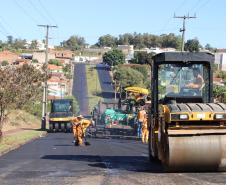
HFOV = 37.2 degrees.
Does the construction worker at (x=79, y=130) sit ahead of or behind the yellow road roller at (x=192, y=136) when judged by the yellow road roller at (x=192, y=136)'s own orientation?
behind

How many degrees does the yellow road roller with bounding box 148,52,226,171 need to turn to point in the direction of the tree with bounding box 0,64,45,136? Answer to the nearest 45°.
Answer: approximately 135° to its right

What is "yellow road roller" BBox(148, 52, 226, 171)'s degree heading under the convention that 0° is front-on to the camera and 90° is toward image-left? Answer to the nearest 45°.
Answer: approximately 0°

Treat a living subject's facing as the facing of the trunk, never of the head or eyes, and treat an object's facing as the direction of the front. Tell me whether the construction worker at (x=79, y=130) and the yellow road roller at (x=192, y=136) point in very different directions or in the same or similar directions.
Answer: same or similar directions
